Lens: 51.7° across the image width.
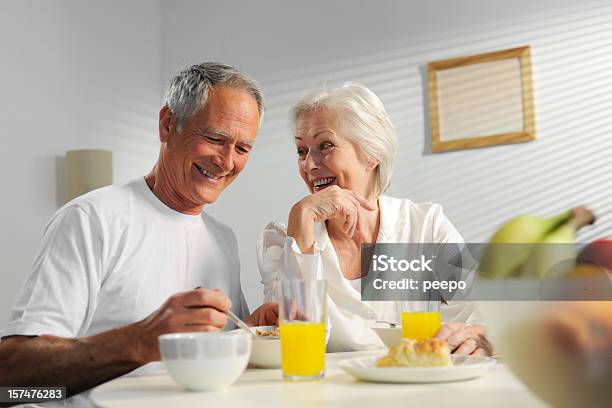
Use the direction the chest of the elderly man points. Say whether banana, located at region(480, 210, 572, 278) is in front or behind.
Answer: in front

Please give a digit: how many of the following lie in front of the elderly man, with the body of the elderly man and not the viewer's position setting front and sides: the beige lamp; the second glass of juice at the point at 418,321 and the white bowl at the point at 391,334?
2

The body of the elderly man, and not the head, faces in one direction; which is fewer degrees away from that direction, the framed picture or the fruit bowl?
the fruit bowl

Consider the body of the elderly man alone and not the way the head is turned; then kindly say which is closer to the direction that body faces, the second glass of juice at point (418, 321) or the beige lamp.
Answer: the second glass of juice

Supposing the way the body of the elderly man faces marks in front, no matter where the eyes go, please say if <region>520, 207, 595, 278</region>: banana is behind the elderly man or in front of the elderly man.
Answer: in front

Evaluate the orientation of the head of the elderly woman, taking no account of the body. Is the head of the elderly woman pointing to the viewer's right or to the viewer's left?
to the viewer's left

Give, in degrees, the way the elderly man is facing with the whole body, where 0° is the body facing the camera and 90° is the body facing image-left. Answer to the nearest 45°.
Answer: approximately 315°

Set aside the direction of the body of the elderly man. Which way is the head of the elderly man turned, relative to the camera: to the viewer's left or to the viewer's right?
to the viewer's right

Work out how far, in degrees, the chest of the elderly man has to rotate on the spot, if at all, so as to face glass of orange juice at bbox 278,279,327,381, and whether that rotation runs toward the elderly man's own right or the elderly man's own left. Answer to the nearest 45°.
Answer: approximately 45° to the elderly man's own right

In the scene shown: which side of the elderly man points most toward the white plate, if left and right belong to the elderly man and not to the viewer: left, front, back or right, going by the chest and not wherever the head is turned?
front

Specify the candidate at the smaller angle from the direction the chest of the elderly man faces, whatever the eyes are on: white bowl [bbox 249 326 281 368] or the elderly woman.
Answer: the white bowl

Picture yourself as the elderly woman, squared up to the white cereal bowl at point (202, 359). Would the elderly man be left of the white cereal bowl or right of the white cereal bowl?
right

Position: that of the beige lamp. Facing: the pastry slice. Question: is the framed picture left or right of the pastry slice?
left
